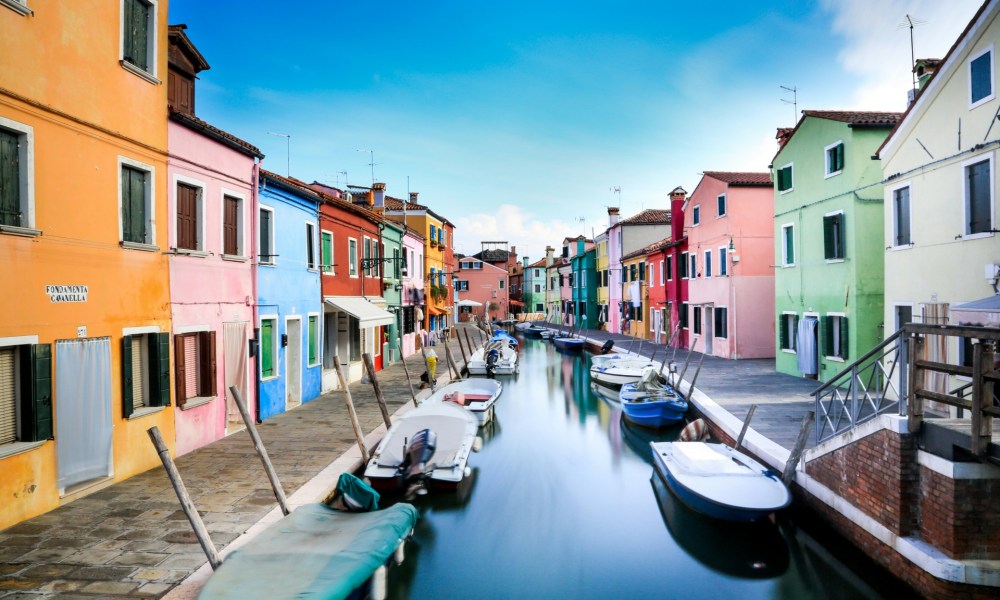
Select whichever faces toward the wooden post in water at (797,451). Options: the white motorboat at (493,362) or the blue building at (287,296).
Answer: the blue building

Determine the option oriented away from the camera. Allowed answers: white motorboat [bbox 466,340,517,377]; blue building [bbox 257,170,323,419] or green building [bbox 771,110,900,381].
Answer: the white motorboat

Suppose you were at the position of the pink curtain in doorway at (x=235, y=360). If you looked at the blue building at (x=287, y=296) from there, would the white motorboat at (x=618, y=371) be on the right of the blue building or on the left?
right

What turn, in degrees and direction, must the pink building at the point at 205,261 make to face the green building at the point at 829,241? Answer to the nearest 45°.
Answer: approximately 45° to its left

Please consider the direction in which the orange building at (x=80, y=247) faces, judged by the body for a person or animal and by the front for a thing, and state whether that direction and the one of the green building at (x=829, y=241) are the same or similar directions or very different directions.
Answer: very different directions

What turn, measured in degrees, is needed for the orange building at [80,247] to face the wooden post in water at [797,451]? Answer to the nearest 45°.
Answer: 0° — it already faces it

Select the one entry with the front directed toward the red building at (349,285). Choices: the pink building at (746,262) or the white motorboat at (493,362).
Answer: the pink building

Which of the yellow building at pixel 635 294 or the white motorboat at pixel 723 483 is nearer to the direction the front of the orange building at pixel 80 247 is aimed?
the white motorboat

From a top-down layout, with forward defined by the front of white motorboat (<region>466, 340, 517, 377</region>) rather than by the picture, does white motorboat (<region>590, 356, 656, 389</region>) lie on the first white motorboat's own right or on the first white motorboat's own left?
on the first white motorboat's own right

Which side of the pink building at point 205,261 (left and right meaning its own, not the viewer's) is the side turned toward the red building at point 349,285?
left

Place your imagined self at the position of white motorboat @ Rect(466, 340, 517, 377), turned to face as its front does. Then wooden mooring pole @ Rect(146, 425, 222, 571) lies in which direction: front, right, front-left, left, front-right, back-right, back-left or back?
back

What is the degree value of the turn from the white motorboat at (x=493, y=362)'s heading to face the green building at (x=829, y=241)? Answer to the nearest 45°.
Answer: approximately 135° to its right

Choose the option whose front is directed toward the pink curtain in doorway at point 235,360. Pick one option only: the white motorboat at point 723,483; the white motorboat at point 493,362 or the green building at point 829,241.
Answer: the green building

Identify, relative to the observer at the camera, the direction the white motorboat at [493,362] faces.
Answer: facing away from the viewer
